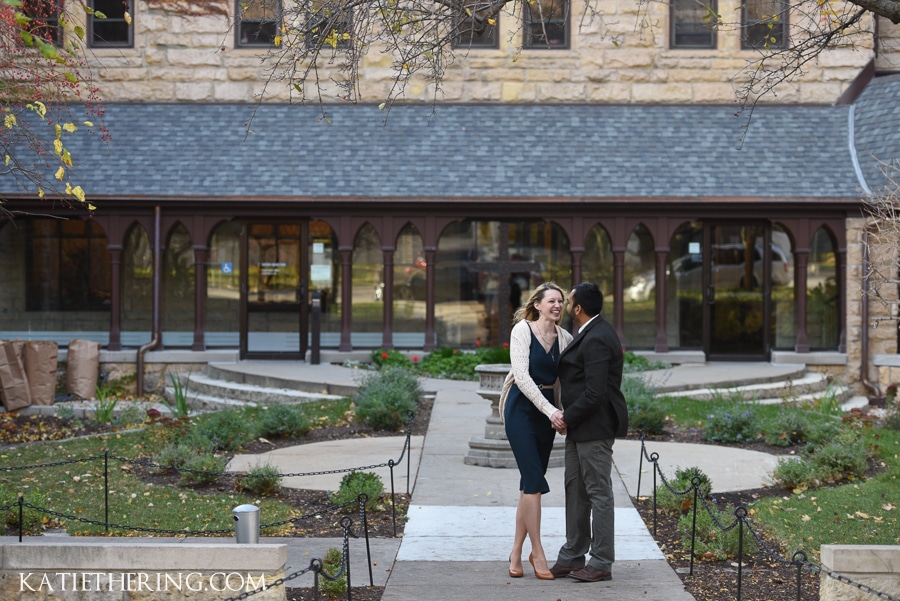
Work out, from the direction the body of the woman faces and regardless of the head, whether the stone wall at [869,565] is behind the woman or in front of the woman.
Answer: in front

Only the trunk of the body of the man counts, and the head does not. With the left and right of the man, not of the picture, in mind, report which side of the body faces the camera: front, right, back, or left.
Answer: left

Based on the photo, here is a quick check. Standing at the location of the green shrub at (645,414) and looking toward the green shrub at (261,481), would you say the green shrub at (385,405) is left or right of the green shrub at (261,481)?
right

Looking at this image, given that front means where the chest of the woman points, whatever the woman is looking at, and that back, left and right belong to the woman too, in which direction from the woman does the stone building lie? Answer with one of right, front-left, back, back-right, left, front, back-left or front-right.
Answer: back-left

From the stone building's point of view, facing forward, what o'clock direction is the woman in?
The woman is roughly at 12 o'clock from the stone building.

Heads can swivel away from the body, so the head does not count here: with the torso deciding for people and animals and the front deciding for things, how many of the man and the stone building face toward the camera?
1

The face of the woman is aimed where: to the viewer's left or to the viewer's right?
to the viewer's right

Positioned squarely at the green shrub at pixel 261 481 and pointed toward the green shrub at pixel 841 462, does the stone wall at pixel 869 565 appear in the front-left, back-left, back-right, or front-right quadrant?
front-right

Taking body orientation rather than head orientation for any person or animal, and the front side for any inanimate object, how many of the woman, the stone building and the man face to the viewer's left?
1

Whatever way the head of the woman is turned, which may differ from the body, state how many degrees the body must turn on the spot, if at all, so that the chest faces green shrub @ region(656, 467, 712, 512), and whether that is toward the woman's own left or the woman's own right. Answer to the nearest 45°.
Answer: approximately 90° to the woman's own left

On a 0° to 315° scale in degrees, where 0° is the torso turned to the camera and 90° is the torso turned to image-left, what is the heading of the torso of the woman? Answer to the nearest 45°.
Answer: approximately 315°

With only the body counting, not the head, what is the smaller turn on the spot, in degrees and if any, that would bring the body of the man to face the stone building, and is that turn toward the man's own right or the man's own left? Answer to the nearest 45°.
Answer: approximately 90° to the man's own right

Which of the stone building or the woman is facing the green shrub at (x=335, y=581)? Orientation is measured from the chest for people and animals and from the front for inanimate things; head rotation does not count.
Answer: the stone building

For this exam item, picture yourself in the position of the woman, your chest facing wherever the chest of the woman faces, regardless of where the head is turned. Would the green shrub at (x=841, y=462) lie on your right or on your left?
on your left

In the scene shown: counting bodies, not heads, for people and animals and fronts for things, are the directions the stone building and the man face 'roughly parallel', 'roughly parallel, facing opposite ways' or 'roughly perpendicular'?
roughly perpendicular

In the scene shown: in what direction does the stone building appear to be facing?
toward the camera

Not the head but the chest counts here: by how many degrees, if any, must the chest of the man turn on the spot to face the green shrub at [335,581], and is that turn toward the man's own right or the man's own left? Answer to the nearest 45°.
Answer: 0° — they already face it
